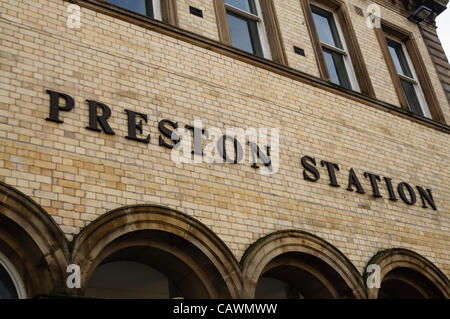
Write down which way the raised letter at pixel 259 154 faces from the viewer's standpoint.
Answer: facing the viewer and to the right of the viewer
